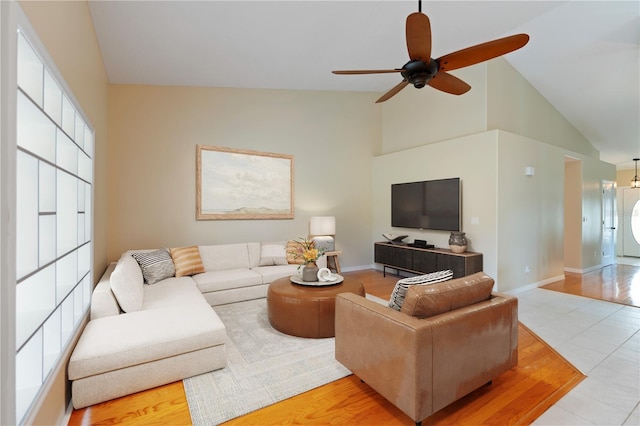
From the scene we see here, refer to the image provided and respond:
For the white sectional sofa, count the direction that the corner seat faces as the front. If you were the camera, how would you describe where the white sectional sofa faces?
facing the viewer and to the right of the viewer

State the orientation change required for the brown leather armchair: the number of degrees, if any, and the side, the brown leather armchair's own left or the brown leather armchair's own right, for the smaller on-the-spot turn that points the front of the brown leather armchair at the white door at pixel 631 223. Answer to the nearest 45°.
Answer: approximately 90° to the brown leather armchair's own right

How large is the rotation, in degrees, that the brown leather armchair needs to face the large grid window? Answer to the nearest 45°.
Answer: approximately 90° to its left

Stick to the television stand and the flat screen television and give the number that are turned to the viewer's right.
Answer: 0

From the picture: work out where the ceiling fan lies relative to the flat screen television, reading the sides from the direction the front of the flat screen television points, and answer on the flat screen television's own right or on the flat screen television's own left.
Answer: on the flat screen television's own left

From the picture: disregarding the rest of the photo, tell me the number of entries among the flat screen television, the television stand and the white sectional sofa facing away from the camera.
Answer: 0

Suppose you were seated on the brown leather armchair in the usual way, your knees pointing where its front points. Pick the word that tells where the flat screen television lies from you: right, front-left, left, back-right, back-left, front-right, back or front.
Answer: front-right

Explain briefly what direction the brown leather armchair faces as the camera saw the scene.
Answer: facing away from the viewer and to the left of the viewer

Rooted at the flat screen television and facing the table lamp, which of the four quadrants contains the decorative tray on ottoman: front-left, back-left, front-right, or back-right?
front-left
